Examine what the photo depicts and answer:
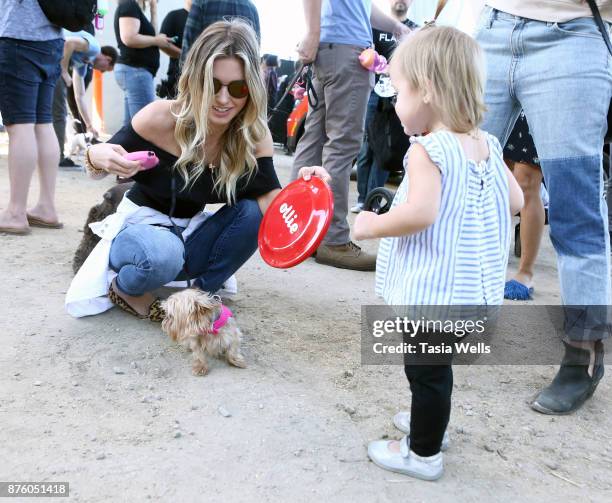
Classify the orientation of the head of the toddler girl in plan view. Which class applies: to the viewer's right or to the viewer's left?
to the viewer's left

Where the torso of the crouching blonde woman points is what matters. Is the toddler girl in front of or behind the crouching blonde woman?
in front

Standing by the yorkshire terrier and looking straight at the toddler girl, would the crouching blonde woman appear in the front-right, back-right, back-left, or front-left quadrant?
back-left

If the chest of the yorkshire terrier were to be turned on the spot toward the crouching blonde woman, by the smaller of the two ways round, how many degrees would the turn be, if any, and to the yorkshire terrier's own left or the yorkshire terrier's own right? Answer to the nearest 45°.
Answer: approximately 135° to the yorkshire terrier's own right

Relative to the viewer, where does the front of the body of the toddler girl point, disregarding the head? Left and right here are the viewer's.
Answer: facing away from the viewer and to the left of the viewer

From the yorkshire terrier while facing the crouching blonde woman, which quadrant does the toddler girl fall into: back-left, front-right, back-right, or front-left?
back-right

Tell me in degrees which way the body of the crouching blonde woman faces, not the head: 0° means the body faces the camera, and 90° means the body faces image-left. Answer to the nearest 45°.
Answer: approximately 315°

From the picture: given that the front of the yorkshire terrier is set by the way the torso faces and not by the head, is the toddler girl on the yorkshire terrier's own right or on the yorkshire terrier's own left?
on the yorkshire terrier's own left
